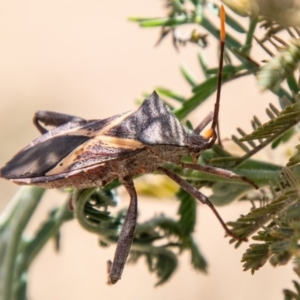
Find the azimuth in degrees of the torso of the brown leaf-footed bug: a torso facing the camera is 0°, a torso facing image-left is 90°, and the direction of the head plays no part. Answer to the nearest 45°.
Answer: approximately 270°
